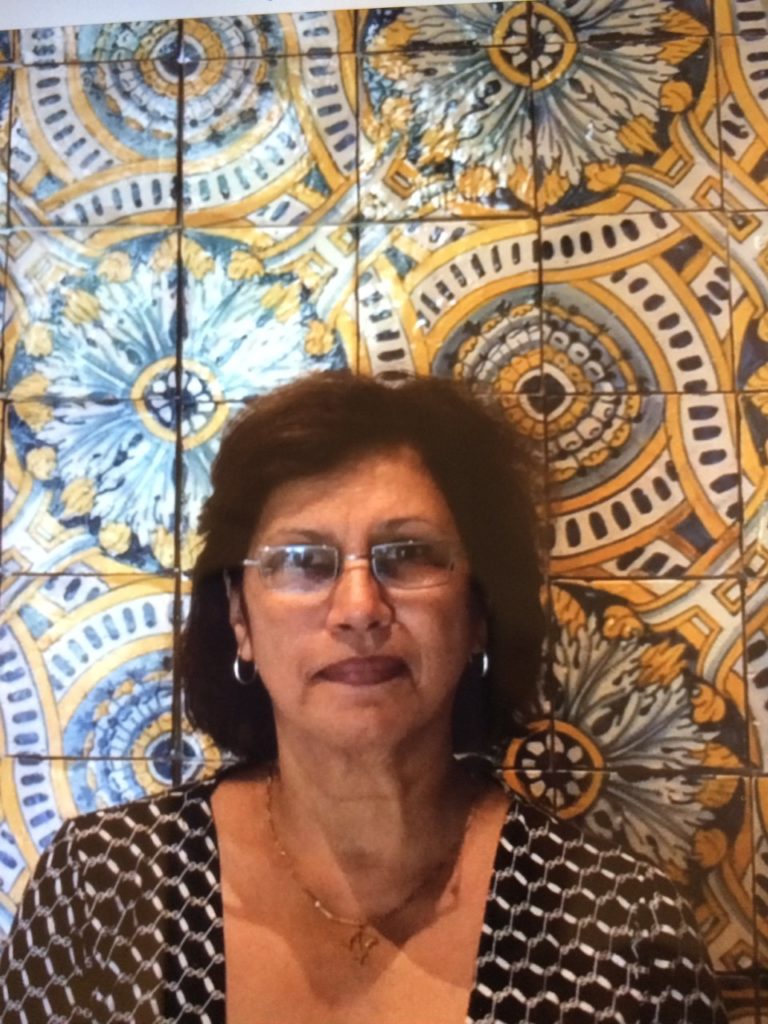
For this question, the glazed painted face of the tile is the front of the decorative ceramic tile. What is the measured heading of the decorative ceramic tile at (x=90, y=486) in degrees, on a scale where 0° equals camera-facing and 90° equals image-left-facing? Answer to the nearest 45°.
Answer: approximately 0°

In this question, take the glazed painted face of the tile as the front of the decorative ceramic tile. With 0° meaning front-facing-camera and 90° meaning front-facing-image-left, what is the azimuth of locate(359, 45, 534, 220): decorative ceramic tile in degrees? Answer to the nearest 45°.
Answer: approximately 0°

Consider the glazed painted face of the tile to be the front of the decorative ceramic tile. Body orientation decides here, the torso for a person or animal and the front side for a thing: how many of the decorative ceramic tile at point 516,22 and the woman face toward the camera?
2
